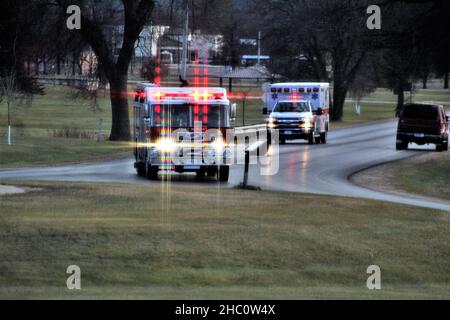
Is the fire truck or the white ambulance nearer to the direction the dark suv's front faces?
the white ambulance

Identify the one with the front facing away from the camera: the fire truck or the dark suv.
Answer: the dark suv

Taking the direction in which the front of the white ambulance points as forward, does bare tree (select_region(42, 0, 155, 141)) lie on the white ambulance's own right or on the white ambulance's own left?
on the white ambulance's own right

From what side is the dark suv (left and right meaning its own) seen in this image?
back

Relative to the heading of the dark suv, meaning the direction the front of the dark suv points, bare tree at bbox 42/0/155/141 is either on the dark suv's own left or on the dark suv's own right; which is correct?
on the dark suv's own left

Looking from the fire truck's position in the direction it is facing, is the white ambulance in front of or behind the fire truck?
behind

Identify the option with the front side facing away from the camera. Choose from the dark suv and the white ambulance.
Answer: the dark suv

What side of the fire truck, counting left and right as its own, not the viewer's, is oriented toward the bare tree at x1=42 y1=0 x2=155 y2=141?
back

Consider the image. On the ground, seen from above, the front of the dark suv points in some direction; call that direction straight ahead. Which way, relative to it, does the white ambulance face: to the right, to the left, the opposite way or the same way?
the opposite way

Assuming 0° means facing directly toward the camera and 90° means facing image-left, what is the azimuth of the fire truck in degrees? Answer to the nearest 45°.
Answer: approximately 0°

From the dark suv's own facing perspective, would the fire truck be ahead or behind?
behind
